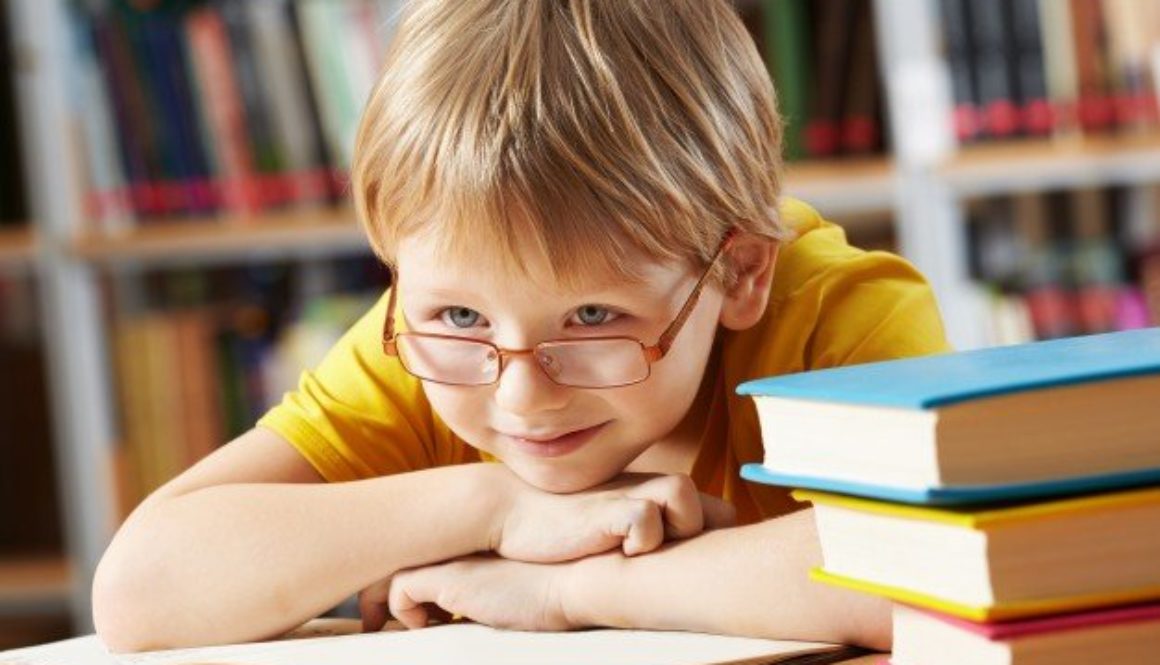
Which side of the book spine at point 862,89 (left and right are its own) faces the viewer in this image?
front

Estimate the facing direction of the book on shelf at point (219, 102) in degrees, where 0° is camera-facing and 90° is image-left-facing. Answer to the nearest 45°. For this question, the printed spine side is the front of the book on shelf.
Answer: approximately 0°

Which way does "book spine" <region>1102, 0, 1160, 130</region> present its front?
toward the camera

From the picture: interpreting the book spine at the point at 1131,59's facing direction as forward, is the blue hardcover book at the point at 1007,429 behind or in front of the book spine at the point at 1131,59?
in front

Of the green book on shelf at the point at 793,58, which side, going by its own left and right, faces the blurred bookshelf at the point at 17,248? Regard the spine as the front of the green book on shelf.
right

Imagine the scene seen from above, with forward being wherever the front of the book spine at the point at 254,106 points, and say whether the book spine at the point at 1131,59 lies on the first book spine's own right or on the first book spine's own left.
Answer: on the first book spine's own left

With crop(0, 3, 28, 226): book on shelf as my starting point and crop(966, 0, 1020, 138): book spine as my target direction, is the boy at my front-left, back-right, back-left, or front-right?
front-right

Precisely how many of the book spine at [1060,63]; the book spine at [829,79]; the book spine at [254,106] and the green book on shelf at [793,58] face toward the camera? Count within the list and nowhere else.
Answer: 4

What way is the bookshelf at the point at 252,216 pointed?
toward the camera

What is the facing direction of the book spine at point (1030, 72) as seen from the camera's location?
facing the viewer
